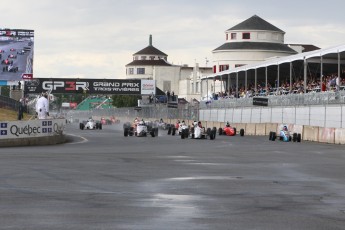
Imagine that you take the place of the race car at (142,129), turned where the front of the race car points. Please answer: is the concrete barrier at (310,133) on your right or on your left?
on your left

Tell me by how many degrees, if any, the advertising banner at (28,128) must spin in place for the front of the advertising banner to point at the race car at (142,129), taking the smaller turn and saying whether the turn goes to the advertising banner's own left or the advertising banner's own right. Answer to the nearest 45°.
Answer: approximately 135° to the advertising banner's own left

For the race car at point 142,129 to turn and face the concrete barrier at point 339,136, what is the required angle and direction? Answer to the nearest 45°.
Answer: approximately 45° to its left

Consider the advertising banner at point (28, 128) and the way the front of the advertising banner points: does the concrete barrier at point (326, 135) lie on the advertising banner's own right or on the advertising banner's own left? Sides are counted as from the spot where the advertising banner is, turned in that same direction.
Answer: on the advertising banner's own left

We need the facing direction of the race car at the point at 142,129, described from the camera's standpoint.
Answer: facing the viewer

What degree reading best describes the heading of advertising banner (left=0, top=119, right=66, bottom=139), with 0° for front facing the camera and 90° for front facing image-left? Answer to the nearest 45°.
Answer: approximately 0°
